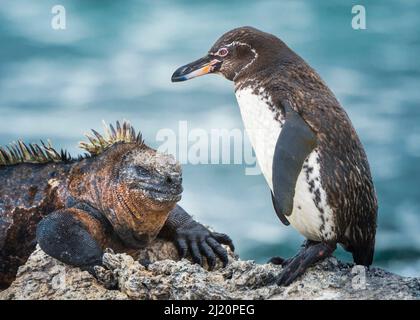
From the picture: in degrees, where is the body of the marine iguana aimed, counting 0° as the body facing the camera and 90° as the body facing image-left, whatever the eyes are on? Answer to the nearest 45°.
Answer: approximately 315°

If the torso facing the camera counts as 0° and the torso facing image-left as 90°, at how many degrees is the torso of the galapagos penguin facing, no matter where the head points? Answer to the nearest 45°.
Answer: approximately 90°

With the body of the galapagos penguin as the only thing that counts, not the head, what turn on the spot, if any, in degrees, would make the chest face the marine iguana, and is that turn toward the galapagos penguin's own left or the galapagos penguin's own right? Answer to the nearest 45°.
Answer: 0° — it already faces it

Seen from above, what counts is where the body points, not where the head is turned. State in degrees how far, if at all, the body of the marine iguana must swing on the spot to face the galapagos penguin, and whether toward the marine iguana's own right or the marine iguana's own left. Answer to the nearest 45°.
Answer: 0° — it already faces it

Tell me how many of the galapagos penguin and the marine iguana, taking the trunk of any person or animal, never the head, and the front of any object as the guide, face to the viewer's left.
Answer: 1
